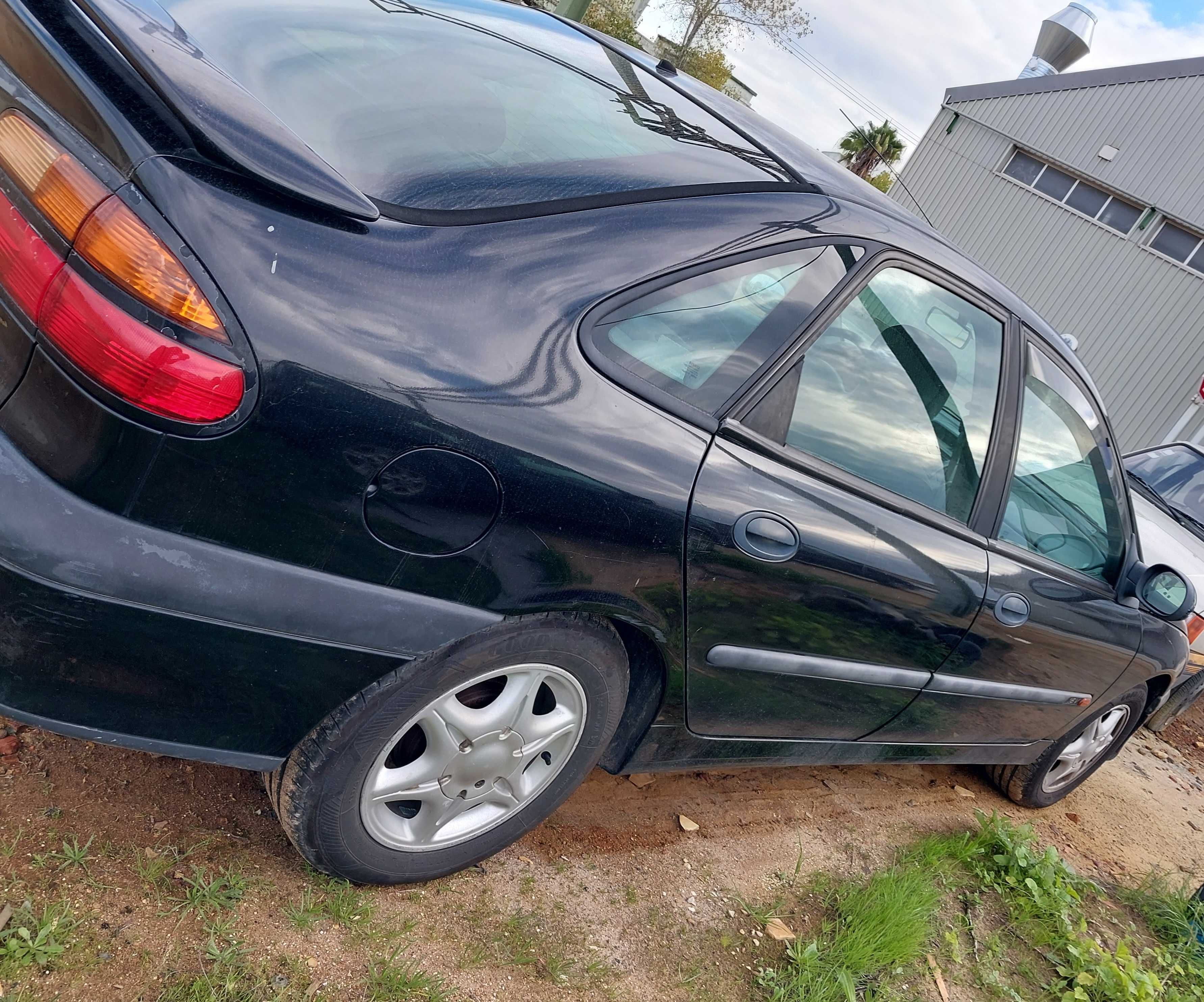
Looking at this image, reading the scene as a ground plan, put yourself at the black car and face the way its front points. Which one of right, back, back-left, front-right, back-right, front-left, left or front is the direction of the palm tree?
front-left

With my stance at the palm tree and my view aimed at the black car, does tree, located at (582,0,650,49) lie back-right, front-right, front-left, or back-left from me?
front-right

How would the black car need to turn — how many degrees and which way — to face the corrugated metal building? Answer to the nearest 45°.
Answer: approximately 45° to its left

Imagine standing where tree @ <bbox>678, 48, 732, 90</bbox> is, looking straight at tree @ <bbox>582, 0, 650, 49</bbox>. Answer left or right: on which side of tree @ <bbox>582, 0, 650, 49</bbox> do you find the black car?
left

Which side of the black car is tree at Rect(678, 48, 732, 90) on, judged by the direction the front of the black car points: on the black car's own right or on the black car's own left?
on the black car's own left

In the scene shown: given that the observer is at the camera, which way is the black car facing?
facing away from the viewer and to the right of the viewer

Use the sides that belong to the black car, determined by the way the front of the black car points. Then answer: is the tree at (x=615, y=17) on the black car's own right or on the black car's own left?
on the black car's own left
